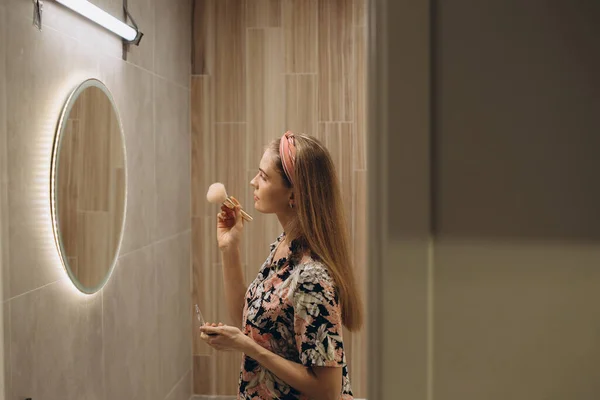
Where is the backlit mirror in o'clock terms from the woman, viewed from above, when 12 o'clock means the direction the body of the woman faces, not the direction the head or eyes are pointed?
The backlit mirror is roughly at 1 o'clock from the woman.

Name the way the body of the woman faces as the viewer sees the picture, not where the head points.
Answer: to the viewer's left

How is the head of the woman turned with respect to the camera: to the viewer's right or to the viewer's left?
to the viewer's left
